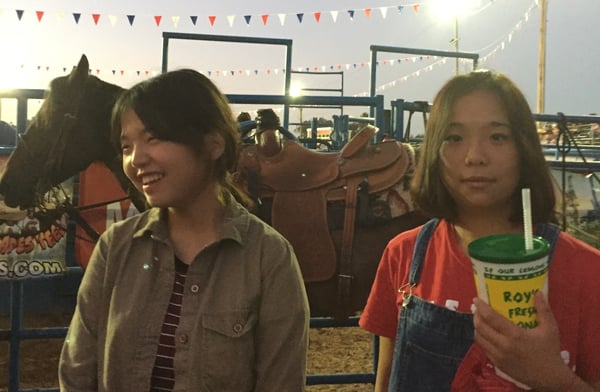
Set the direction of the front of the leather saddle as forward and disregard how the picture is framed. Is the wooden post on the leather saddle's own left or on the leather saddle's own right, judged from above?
on the leather saddle's own right

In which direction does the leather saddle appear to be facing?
to the viewer's left
